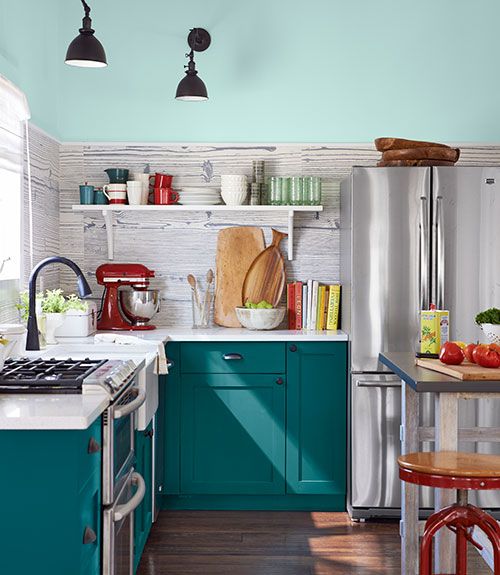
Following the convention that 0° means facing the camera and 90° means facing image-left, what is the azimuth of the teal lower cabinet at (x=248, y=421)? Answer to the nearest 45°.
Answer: approximately 0°

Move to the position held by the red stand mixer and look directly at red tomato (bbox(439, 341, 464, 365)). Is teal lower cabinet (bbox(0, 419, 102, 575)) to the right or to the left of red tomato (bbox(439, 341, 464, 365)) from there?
right

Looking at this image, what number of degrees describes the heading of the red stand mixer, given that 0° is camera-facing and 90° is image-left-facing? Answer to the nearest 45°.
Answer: approximately 270°

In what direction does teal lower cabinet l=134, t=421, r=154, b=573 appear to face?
to the viewer's right

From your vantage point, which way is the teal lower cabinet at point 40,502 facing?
to the viewer's right

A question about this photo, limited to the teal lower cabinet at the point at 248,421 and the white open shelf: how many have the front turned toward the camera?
2

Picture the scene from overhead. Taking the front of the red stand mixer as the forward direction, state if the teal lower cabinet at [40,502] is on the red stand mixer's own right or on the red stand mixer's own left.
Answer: on the red stand mixer's own right
